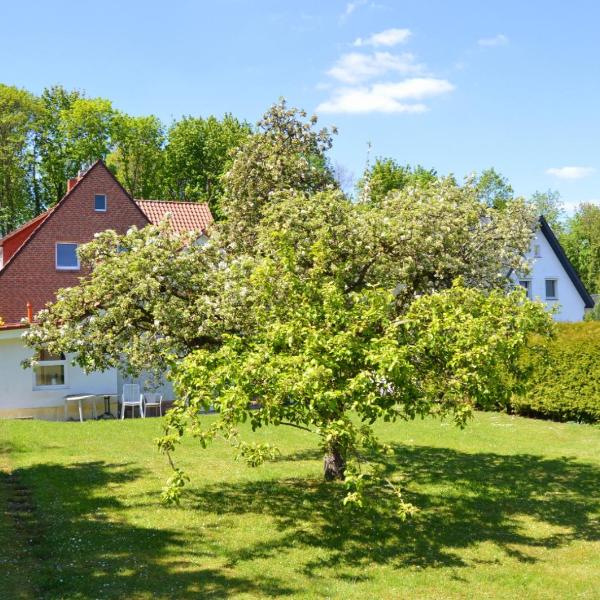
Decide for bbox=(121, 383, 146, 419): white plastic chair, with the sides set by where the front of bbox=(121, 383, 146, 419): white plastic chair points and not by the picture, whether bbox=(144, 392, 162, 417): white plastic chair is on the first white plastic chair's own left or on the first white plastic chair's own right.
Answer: on the first white plastic chair's own left

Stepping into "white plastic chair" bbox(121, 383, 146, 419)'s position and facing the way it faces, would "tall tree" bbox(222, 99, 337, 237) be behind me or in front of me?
in front

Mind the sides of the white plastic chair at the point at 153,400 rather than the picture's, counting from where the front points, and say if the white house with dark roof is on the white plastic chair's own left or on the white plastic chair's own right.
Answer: on the white plastic chair's own left

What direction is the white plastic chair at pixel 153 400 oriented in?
toward the camera

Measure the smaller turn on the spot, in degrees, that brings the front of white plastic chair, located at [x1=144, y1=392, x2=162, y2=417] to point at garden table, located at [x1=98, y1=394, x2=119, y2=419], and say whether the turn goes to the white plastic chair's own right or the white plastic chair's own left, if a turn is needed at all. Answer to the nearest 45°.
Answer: approximately 90° to the white plastic chair's own right

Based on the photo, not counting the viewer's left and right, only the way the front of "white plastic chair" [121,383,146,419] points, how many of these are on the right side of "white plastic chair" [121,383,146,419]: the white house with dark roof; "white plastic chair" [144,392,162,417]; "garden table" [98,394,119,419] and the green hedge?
1

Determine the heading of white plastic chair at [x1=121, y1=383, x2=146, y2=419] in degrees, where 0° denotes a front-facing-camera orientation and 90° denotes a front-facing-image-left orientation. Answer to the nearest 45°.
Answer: approximately 0°

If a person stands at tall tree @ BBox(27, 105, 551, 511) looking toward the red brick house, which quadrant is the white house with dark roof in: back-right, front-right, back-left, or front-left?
front-right

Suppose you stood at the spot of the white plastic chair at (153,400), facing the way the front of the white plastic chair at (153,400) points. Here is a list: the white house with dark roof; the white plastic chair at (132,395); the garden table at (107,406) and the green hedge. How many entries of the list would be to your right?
2

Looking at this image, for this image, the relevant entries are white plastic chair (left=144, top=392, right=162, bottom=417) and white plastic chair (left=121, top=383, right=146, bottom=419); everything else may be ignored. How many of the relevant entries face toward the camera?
2

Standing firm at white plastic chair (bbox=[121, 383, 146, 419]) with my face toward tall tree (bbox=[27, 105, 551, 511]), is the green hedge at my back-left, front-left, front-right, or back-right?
front-left

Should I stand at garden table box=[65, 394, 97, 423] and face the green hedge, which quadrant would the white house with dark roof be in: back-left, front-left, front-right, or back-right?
front-left

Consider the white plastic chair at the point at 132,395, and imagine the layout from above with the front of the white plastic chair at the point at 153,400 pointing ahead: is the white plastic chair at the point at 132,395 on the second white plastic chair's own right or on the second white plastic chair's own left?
on the second white plastic chair's own right

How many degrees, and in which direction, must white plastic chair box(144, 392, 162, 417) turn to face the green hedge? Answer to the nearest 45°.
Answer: approximately 45° to its left

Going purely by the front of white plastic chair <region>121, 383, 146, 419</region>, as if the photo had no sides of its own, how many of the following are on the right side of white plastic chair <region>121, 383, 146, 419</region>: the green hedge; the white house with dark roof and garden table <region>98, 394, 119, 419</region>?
1

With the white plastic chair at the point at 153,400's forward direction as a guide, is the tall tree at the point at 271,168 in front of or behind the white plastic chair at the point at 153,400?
in front
